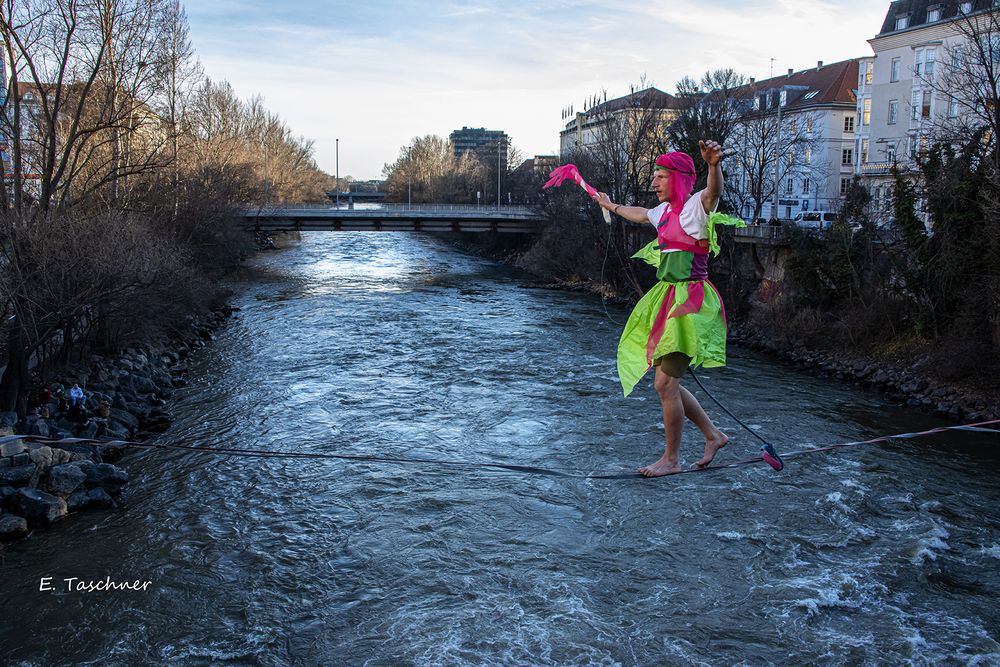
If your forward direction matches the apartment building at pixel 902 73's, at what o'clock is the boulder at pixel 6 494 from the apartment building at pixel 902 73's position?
The boulder is roughly at 11 o'clock from the apartment building.

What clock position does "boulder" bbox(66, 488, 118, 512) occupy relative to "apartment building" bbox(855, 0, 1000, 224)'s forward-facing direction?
The boulder is roughly at 11 o'clock from the apartment building.

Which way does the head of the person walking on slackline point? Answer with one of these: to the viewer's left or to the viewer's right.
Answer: to the viewer's left

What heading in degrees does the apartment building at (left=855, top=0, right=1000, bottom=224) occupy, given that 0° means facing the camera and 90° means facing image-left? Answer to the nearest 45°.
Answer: approximately 45°

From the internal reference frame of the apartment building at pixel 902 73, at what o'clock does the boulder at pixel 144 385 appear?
The boulder is roughly at 11 o'clock from the apartment building.

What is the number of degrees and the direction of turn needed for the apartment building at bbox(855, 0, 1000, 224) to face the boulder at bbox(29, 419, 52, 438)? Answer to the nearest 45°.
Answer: approximately 45° to its left

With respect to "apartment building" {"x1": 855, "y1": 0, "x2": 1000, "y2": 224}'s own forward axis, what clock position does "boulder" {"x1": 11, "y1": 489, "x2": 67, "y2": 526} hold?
The boulder is roughly at 11 o'clock from the apartment building.

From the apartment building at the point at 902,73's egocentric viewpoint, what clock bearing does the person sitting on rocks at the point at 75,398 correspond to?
The person sitting on rocks is roughly at 11 o'clock from the apartment building.

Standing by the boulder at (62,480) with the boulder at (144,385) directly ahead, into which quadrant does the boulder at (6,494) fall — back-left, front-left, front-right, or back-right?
back-left

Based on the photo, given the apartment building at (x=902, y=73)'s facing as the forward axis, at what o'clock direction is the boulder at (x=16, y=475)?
The boulder is roughly at 11 o'clock from the apartment building.
